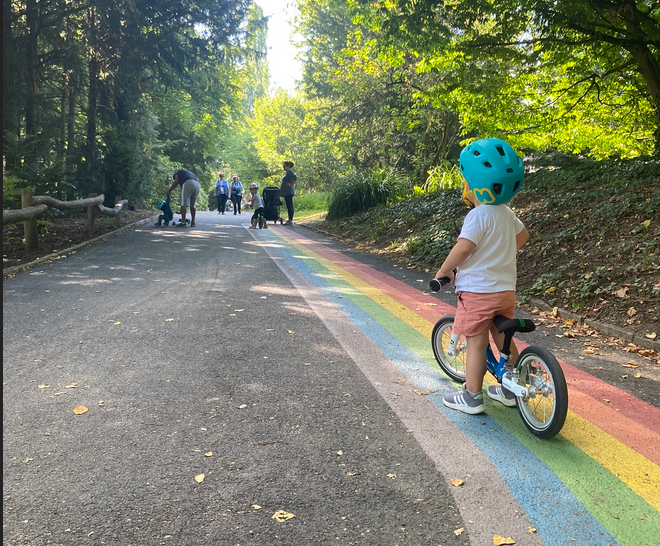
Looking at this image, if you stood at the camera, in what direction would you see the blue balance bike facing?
facing away from the viewer and to the left of the viewer

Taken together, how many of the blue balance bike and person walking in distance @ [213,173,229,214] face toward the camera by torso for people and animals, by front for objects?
1

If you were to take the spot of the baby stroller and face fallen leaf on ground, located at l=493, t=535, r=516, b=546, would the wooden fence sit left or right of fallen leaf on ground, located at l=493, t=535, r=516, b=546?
right

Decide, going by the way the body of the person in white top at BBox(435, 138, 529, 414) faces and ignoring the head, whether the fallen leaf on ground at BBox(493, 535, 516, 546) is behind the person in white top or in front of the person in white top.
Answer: behind

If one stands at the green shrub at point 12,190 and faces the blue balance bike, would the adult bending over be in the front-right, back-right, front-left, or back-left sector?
back-left

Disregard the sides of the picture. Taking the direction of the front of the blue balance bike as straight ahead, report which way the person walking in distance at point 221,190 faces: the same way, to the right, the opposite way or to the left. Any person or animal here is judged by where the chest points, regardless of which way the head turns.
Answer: the opposite way

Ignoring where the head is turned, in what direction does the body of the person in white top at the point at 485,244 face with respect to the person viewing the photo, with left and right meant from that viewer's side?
facing away from the viewer and to the left of the viewer

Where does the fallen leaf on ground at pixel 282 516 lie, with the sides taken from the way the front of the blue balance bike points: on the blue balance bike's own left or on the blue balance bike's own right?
on the blue balance bike's own left

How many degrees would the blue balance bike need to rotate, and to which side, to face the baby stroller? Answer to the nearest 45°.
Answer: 0° — it already faces it

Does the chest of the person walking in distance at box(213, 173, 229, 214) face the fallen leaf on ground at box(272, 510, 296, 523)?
yes

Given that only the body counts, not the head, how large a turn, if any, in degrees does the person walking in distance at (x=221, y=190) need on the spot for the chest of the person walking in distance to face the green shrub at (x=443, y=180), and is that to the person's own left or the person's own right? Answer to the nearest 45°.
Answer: approximately 45° to the person's own left

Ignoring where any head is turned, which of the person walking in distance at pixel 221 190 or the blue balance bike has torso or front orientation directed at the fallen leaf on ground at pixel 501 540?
the person walking in distance
